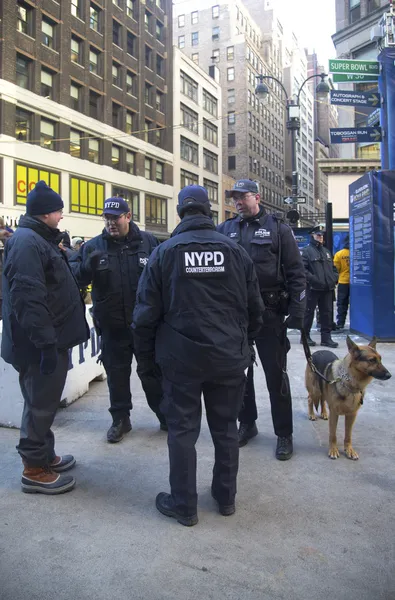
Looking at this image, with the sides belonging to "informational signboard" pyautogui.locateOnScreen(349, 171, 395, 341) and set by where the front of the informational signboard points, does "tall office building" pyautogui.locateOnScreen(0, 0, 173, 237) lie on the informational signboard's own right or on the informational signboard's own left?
on the informational signboard's own right

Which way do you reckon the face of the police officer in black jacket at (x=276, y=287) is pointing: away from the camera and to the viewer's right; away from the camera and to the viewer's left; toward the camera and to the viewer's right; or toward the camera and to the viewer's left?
toward the camera and to the viewer's left

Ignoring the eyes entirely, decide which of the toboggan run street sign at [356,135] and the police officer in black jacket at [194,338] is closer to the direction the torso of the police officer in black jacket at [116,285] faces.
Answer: the police officer in black jacket

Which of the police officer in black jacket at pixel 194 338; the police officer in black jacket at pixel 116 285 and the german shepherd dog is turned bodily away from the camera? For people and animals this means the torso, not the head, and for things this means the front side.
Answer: the police officer in black jacket at pixel 194 338

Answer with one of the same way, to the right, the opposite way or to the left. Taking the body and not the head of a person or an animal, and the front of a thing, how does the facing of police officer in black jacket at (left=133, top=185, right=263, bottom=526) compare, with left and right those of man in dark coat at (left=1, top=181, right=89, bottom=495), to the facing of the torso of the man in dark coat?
to the left

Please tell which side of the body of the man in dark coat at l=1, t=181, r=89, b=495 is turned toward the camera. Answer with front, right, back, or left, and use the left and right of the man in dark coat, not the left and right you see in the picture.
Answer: right

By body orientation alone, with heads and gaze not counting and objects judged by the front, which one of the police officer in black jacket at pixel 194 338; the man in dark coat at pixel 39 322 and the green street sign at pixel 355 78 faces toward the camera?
the green street sign

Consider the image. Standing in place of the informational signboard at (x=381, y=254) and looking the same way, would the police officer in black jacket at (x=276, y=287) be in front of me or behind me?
in front

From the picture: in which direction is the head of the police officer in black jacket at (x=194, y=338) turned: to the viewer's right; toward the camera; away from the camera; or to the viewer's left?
away from the camera

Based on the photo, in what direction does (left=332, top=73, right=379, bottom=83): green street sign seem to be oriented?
toward the camera

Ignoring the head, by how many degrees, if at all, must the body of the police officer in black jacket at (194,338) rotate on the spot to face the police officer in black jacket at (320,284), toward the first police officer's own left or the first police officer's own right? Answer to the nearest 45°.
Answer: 0° — they already face them

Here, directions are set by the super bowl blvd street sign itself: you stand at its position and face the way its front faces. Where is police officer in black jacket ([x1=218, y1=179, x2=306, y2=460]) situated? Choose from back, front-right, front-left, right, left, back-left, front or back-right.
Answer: front

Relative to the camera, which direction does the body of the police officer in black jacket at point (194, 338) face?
away from the camera
